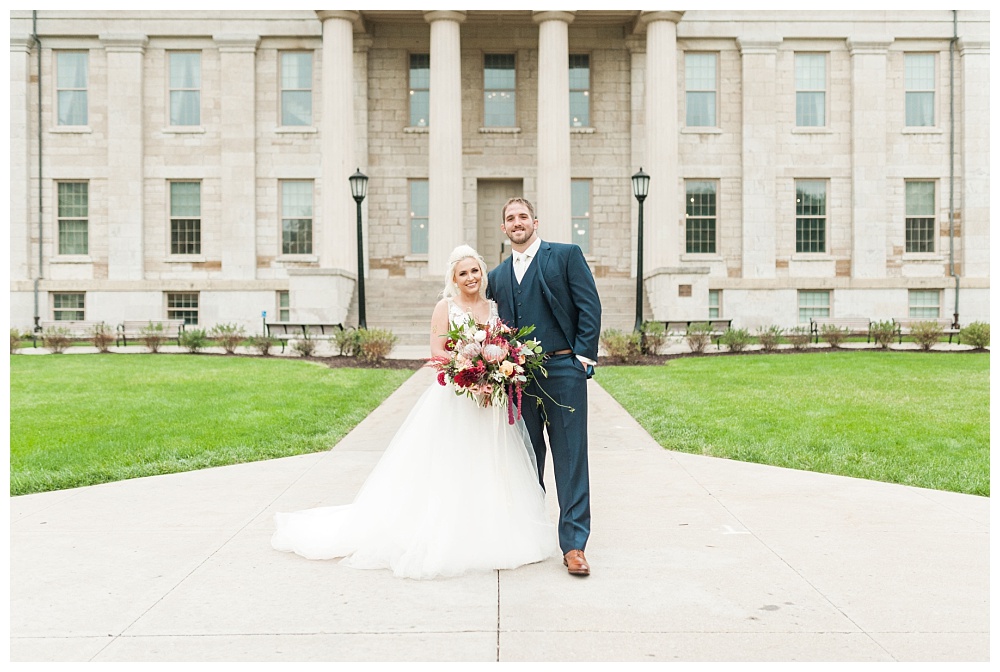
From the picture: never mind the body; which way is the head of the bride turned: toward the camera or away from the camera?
toward the camera

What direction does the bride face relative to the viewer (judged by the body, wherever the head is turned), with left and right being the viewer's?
facing the viewer and to the right of the viewer

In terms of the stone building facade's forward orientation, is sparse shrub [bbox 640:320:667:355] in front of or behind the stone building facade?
in front

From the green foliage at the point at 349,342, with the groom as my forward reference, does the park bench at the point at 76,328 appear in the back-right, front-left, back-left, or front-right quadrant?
back-right

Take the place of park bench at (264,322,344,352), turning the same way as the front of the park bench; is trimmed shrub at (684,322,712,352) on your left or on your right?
on your left

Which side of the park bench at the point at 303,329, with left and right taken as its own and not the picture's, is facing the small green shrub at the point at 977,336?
left

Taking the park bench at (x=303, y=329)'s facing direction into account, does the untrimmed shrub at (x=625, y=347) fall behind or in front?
in front

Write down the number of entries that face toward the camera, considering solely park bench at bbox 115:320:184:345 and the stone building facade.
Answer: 2

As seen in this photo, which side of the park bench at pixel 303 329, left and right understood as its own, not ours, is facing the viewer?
front

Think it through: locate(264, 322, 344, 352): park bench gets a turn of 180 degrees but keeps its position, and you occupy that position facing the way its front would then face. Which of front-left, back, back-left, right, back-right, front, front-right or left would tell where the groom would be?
back

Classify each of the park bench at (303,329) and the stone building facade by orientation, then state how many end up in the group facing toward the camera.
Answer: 2

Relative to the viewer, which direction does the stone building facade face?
toward the camera

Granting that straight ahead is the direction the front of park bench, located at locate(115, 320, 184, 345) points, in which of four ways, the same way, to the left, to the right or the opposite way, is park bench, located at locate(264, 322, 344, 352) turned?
the same way

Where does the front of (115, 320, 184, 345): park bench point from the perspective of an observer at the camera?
facing the viewer

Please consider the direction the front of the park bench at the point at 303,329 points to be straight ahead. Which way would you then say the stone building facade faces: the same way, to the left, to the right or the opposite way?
the same way
